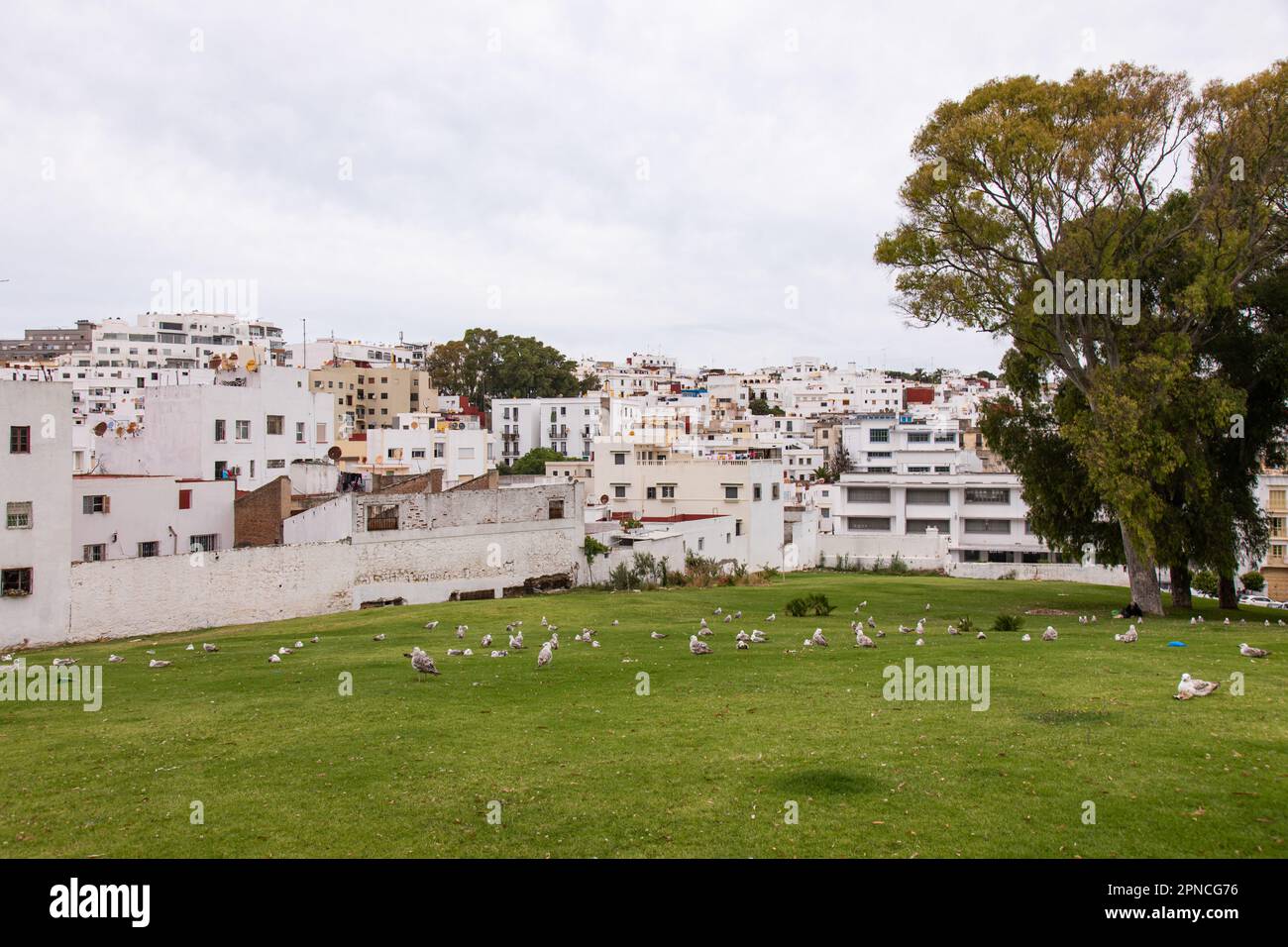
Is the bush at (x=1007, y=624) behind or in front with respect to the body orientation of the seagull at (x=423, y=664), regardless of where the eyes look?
behind

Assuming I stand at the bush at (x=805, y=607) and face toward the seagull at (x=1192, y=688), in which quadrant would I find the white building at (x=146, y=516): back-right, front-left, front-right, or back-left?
back-right

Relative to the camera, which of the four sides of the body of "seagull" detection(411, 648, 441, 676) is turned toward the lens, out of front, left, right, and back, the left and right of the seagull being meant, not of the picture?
left

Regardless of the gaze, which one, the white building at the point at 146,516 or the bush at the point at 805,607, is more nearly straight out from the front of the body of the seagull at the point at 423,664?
the white building

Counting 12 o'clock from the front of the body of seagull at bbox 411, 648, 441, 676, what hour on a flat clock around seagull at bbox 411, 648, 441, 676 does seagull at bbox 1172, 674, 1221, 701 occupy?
seagull at bbox 1172, 674, 1221, 701 is roughly at 7 o'clock from seagull at bbox 411, 648, 441, 676.

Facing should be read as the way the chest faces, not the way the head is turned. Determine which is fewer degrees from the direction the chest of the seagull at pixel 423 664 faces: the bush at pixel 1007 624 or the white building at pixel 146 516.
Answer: the white building

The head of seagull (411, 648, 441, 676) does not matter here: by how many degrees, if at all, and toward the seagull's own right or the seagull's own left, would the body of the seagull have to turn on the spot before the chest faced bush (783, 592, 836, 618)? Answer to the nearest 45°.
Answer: approximately 135° to the seagull's own right

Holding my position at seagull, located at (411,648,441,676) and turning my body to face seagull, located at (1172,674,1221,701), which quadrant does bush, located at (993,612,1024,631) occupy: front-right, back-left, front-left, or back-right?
front-left

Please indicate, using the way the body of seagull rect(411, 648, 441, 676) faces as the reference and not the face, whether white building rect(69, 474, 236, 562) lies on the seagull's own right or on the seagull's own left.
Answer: on the seagull's own right

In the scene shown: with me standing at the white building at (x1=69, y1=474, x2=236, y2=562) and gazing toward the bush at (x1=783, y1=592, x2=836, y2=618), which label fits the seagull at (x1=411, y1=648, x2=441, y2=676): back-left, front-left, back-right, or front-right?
front-right

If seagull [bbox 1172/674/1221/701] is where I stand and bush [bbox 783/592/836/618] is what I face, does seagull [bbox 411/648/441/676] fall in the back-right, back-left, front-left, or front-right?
front-left
